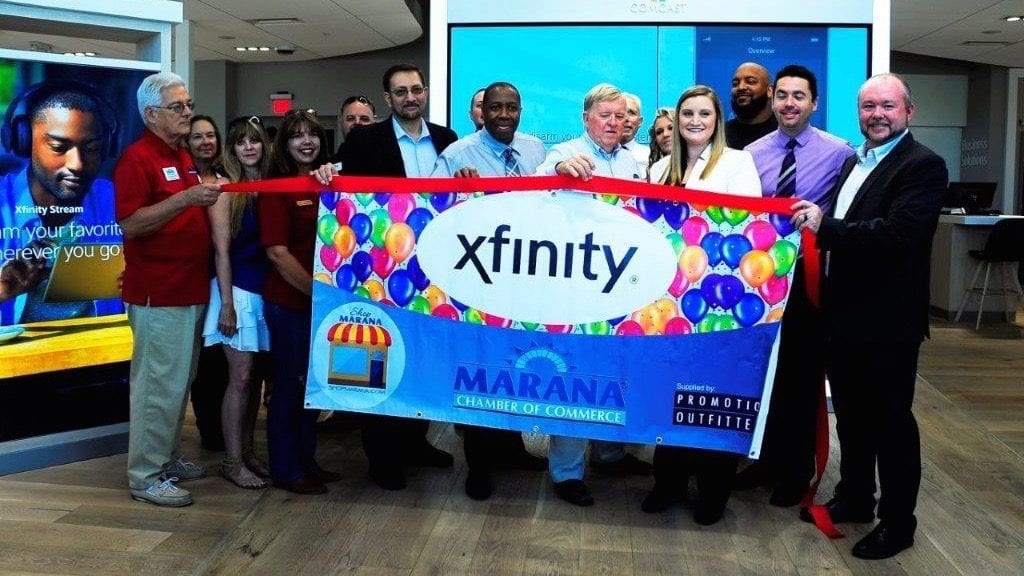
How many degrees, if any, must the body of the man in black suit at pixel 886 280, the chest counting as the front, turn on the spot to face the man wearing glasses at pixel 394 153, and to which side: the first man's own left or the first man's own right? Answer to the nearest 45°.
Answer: approximately 45° to the first man's own right

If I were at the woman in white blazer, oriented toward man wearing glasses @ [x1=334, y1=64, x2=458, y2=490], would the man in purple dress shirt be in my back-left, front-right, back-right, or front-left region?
back-right

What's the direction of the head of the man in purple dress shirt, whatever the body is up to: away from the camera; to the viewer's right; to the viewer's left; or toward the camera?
toward the camera

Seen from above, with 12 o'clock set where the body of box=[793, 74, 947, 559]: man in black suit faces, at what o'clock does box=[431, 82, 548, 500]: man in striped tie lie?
The man in striped tie is roughly at 2 o'clock from the man in black suit.

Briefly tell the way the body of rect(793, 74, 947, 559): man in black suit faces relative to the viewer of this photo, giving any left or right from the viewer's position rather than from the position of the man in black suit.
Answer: facing the viewer and to the left of the viewer

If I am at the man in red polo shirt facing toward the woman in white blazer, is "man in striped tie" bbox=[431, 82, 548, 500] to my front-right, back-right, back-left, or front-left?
front-left

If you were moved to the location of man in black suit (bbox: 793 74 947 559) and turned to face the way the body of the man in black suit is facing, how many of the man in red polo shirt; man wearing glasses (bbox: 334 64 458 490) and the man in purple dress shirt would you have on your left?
0

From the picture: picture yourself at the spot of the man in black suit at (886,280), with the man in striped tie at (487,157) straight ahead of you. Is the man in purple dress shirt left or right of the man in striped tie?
right

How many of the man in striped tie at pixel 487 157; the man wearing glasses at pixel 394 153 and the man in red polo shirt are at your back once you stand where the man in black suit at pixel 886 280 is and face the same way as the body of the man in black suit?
0

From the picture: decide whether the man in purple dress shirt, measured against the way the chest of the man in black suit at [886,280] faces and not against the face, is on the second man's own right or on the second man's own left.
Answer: on the second man's own right

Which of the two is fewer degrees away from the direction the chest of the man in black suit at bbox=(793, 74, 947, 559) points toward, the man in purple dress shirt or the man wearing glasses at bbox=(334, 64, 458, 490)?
the man wearing glasses

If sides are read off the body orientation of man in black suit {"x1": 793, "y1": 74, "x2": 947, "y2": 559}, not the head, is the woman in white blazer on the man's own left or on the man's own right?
on the man's own right

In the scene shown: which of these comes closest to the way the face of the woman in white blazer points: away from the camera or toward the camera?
toward the camera
